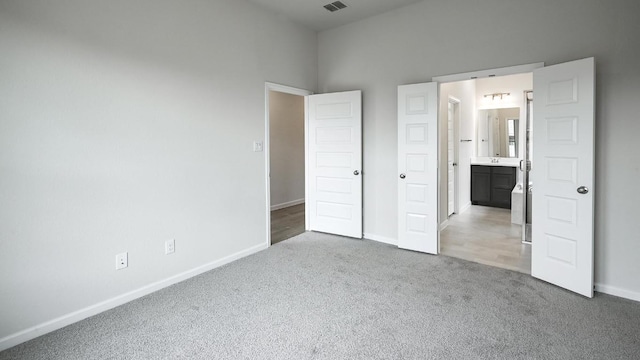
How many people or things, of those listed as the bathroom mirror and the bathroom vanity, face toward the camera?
2

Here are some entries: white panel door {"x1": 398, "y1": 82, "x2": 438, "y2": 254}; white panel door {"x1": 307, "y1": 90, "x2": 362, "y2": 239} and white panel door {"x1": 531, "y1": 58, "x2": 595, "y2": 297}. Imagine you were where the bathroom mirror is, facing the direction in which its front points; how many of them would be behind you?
0

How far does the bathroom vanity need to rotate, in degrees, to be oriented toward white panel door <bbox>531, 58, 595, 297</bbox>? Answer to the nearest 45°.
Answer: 0° — it already faces it

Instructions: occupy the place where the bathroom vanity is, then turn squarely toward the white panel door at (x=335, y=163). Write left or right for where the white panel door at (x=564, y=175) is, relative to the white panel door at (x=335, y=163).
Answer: left

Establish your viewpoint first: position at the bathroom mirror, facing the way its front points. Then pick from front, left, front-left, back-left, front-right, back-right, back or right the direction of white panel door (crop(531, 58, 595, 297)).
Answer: front

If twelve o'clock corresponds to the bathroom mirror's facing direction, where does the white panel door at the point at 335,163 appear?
The white panel door is roughly at 1 o'clock from the bathroom mirror.

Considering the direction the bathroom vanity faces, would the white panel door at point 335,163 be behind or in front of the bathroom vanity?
in front

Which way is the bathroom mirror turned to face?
toward the camera

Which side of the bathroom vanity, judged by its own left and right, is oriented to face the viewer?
front

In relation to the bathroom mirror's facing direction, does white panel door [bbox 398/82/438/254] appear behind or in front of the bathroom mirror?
in front

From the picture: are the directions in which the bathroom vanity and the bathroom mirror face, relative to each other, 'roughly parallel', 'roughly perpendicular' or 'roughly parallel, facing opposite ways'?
roughly parallel

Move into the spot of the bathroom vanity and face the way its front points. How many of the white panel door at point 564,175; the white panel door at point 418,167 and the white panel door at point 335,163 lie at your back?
0
